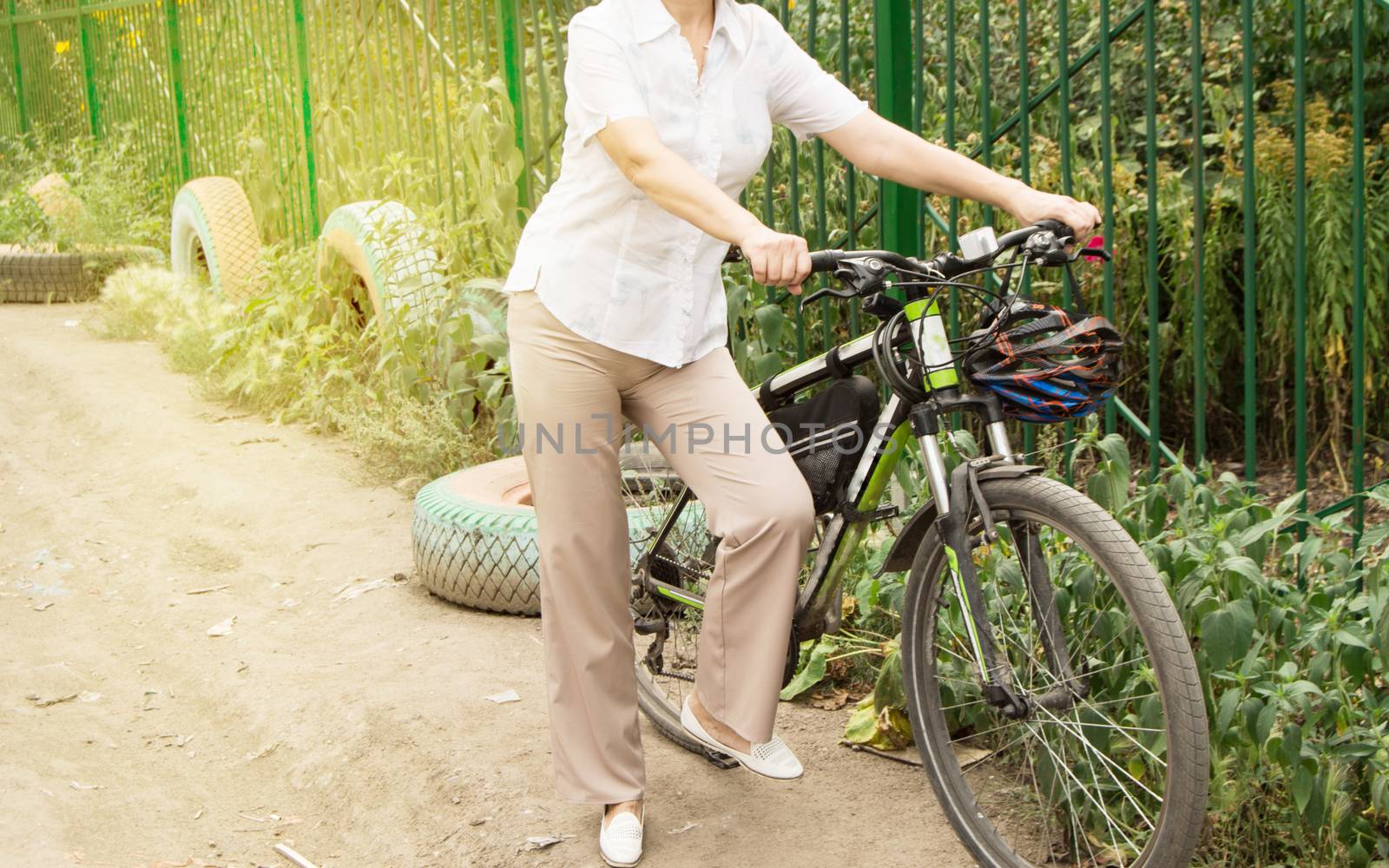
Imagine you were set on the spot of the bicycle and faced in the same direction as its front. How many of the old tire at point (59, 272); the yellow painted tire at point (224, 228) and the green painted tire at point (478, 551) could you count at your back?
3

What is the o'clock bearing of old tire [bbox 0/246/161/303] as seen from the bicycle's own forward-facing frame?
The old tire is roughly at 6 o'clock from the bicycle.

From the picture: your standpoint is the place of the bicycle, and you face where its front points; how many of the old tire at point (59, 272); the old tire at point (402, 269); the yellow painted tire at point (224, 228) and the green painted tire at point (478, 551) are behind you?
4

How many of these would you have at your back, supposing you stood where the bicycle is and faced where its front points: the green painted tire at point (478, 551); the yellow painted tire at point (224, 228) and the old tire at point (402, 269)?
3

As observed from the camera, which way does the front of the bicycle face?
facing the viewer and to the right of the viewer

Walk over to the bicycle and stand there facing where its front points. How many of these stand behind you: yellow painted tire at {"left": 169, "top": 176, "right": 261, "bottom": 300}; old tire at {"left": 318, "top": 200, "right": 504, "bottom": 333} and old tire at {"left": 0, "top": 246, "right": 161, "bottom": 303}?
3

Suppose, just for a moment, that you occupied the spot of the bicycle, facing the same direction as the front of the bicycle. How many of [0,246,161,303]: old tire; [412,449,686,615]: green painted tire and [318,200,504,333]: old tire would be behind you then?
3

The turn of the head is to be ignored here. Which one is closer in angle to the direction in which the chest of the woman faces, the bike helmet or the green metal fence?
the bike helmet

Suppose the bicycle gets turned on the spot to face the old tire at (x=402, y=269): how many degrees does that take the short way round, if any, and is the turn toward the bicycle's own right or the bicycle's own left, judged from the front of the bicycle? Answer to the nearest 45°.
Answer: approximately 180°

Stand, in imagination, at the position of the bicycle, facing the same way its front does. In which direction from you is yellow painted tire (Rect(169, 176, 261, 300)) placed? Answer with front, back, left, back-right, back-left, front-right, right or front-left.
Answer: back
